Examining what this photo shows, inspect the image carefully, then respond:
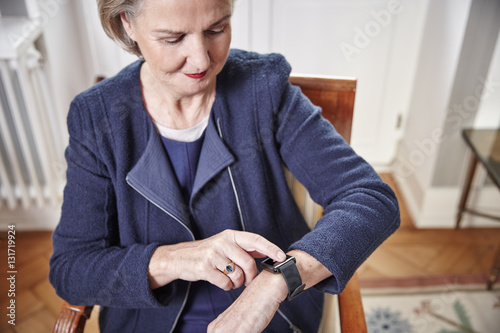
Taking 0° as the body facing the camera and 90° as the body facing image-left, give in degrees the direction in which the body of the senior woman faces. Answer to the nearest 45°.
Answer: approximately 0°

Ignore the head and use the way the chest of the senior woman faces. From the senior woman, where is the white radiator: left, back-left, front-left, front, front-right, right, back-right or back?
back-right

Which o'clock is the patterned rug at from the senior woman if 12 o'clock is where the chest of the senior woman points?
The patterned rug is roughly at 8 o'clock from the senior woman.
